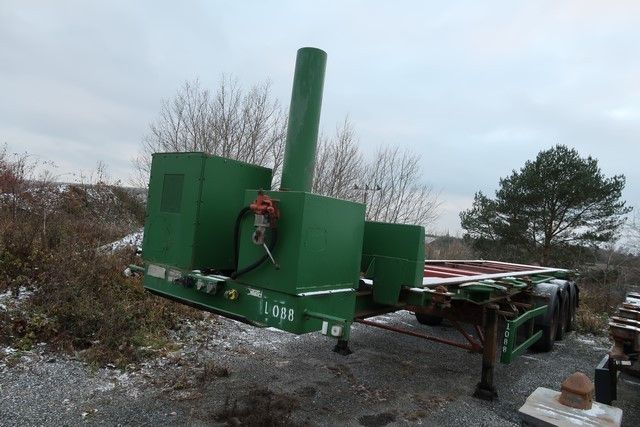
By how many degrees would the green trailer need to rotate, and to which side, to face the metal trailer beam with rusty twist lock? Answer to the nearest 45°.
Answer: approximately 90° to its left

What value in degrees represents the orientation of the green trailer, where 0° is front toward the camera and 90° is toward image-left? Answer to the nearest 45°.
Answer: approximately 45°
